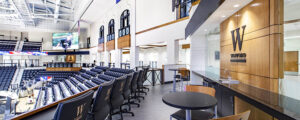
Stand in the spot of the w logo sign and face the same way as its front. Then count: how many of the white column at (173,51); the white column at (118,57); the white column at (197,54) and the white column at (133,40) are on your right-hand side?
4

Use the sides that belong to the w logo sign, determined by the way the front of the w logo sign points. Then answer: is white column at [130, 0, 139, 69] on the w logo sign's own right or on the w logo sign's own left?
on the w logo sign's own right

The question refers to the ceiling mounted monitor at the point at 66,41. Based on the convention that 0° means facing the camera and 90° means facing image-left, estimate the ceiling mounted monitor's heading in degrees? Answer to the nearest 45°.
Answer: approximately 0°

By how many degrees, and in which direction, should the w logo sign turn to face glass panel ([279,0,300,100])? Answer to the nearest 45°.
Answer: approximately 90° to its left

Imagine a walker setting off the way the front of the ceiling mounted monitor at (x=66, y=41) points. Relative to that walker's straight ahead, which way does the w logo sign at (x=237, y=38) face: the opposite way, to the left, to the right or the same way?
to the right

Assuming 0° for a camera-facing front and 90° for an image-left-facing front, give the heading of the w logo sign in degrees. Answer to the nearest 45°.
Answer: approximately 45°

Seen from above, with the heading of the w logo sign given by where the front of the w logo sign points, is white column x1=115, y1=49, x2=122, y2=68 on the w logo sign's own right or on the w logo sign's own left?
on the w logo sign's own right
